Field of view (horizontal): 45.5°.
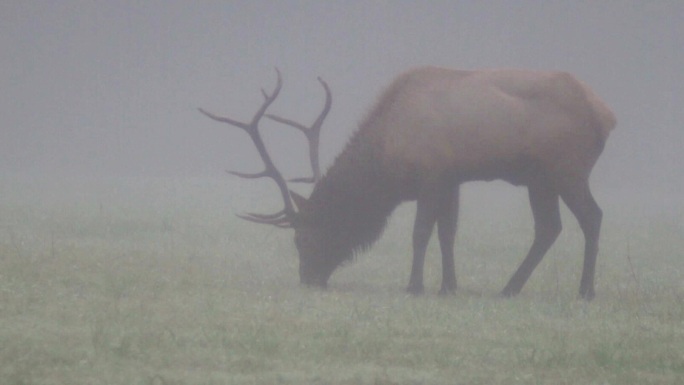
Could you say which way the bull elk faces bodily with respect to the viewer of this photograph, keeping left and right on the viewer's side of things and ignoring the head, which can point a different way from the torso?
facing to the left of the viewer
